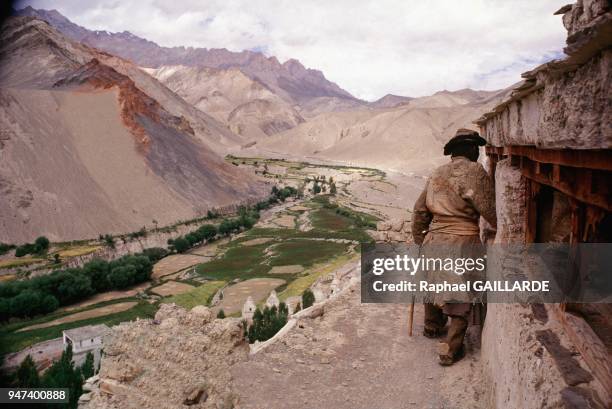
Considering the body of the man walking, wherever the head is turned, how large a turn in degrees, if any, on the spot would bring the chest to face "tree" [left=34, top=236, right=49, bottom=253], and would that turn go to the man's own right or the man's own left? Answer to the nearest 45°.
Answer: approximately 45° to the man's own left

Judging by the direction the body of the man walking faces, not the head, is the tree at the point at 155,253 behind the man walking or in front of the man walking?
in front

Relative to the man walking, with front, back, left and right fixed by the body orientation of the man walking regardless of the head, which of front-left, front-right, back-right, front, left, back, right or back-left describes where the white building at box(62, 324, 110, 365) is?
front-left

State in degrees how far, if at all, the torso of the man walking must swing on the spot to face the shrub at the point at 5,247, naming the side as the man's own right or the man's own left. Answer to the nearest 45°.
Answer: approximately 45° to the man's own left

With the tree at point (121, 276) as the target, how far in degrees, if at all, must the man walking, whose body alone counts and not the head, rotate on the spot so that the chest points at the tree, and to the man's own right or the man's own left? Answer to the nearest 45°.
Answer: approximately 45° to the man's own left

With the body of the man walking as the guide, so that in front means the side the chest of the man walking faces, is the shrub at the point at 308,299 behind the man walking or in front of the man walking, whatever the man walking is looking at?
in front

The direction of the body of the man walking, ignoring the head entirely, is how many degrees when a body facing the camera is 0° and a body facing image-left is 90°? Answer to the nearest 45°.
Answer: approximately 180°

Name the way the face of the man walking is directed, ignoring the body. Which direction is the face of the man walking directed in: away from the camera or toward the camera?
away from the camera

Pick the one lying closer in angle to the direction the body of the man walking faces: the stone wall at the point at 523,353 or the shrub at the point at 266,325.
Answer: the shrub
